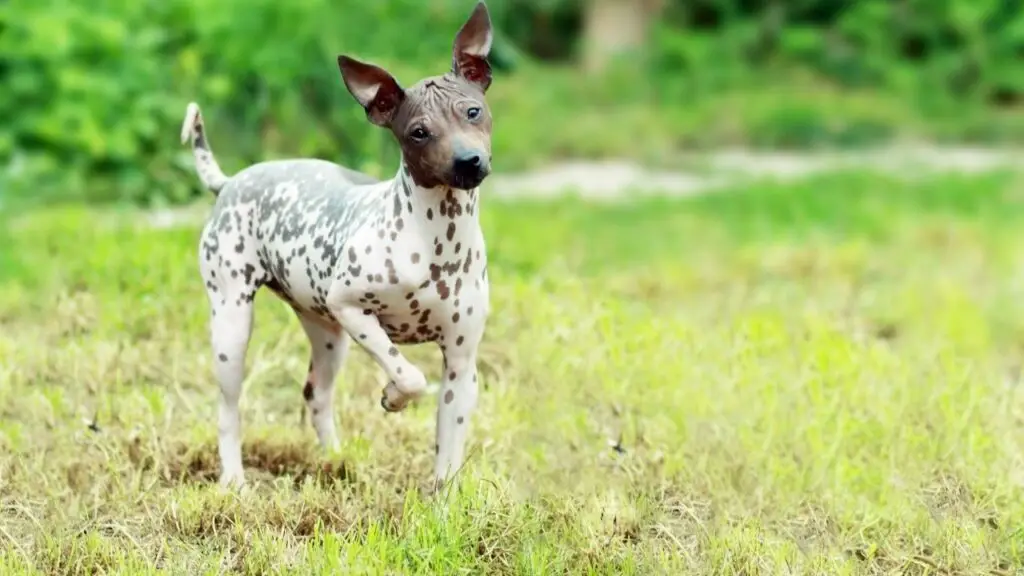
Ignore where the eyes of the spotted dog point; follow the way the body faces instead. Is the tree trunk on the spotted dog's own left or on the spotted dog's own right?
on the spotted dog's own left

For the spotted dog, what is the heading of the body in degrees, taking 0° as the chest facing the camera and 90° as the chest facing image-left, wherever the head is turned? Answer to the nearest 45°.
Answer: approximately 315°
